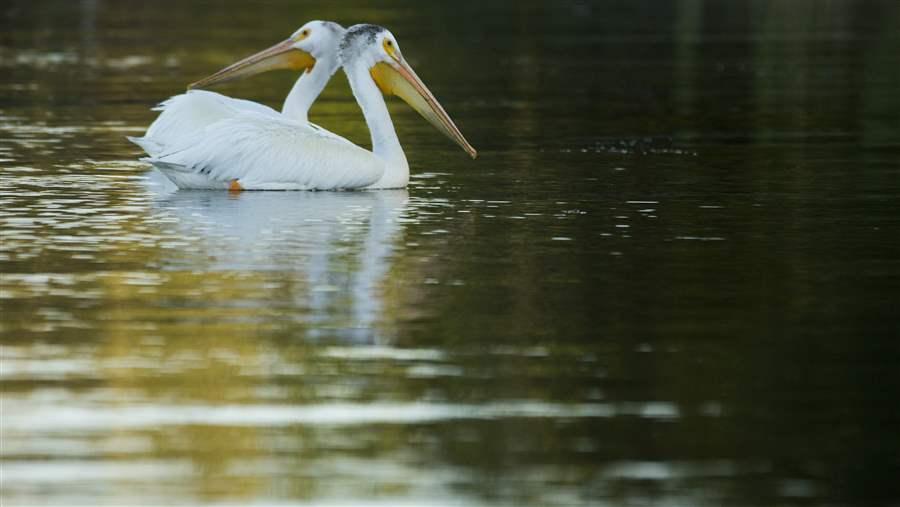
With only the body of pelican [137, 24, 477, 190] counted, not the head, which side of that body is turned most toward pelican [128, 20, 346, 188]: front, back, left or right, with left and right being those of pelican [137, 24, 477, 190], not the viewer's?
left

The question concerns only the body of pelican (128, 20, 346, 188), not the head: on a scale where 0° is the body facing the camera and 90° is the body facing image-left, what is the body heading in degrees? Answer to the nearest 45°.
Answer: approximately 270°

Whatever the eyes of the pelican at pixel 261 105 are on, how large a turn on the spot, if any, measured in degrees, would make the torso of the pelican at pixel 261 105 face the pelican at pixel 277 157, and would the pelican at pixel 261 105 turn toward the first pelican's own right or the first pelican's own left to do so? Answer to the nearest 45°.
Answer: approximately 90° to the first pelican's own right

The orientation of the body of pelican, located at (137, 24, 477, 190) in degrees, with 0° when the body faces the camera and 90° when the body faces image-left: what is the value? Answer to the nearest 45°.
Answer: approximately 270°
